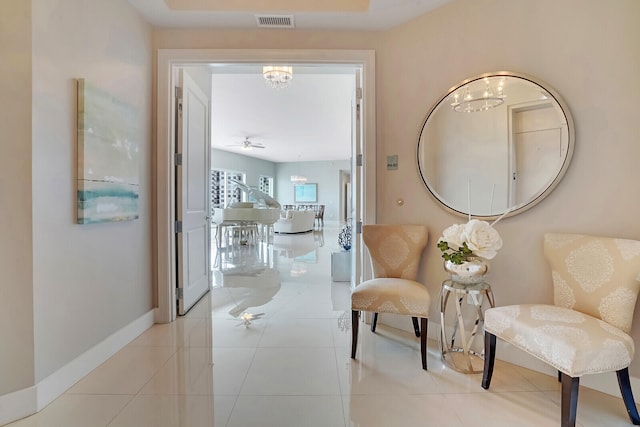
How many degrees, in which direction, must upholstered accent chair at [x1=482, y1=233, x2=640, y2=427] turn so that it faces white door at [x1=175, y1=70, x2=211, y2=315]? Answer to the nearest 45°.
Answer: approximately 45° to its right

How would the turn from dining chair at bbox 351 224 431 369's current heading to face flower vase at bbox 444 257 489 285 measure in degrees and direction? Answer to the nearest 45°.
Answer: approximately 45° to its left

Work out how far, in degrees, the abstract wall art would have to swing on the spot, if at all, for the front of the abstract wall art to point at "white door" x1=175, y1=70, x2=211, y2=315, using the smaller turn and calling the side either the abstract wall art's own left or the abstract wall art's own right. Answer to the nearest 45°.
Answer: approximately 90° to the abstract wall art's own left

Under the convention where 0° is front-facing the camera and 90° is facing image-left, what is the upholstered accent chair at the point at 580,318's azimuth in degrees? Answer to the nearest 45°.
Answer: approximately 45°

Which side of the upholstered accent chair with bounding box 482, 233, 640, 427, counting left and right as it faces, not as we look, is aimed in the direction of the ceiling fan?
right

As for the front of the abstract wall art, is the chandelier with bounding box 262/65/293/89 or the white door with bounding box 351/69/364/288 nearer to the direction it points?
the white door

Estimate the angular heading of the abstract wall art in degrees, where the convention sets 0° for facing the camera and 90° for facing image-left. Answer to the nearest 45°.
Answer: approximately 315°
